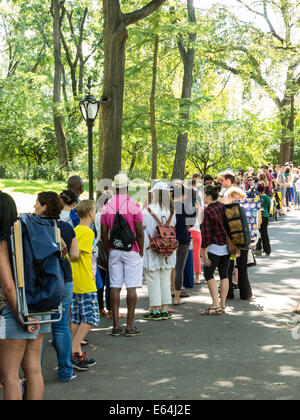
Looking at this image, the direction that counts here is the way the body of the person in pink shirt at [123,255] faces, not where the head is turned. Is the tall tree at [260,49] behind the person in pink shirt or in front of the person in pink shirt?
in front

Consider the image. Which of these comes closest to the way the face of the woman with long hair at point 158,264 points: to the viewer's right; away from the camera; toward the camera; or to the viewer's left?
away from the camera

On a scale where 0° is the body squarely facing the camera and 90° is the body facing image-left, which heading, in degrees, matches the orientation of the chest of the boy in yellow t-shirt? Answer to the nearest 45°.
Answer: approximately 270°

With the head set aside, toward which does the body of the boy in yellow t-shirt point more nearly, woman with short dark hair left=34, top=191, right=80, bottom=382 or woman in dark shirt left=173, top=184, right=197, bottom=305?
the woman in dark shirt

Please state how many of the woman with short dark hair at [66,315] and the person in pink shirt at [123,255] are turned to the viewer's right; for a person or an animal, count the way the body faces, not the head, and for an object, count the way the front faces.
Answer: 0

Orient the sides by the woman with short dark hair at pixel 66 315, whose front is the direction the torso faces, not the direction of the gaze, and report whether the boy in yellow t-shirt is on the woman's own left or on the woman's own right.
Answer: on the woman's own right

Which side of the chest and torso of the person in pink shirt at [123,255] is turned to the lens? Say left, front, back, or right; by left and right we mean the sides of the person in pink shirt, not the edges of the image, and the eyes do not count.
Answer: back

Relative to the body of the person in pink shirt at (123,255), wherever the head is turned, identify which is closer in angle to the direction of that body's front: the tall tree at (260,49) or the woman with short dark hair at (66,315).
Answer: the tall tree
